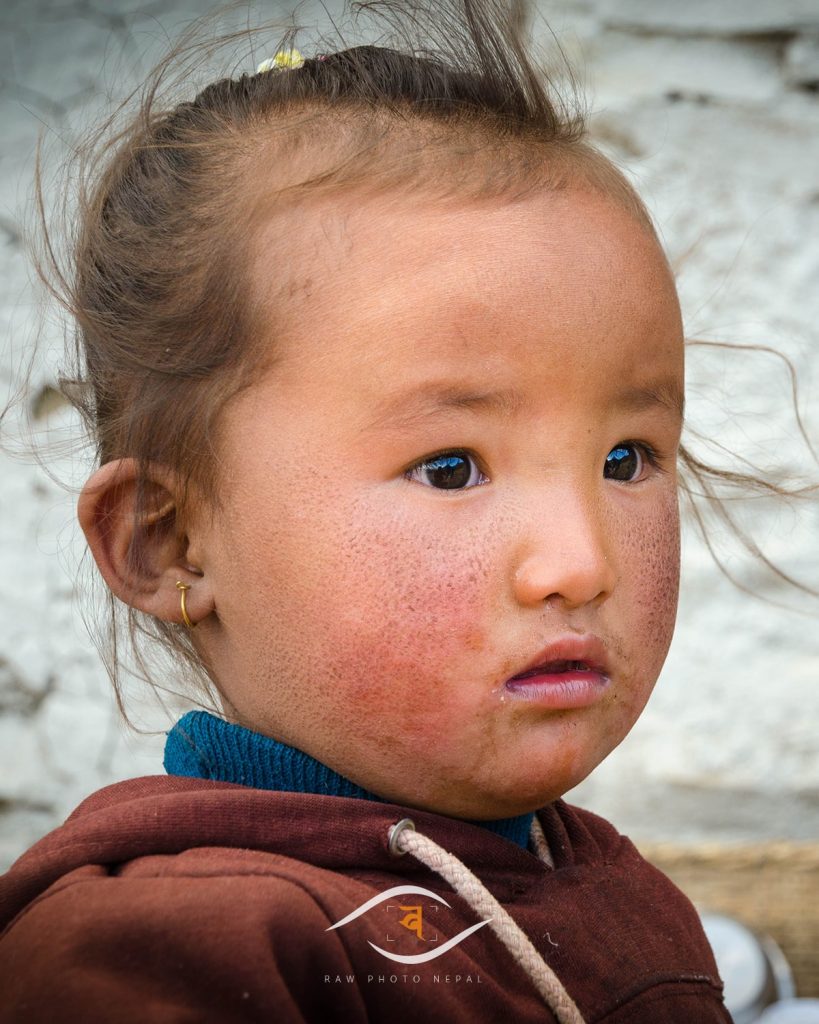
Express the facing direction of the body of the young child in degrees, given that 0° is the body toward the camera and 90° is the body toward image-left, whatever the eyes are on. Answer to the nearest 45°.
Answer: approximately 315°

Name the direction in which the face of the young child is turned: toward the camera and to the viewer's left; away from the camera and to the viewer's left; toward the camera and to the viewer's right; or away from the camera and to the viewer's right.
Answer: toward the camera and to the viewer's right
